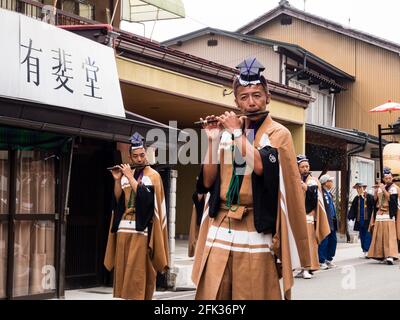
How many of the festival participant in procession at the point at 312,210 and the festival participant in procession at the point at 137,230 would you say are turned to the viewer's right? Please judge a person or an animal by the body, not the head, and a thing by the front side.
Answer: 0

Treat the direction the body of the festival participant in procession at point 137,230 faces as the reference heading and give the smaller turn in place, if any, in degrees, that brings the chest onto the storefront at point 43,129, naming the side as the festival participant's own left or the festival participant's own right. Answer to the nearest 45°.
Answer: approximately 90° to the festival participant's own right

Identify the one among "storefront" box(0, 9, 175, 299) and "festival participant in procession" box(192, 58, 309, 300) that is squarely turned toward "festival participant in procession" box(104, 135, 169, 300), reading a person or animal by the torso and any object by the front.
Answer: the storefront

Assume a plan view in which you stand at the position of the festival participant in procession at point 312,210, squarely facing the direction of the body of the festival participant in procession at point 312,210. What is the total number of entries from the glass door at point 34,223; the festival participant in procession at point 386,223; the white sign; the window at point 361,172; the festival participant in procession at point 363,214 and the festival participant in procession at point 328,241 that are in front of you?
2

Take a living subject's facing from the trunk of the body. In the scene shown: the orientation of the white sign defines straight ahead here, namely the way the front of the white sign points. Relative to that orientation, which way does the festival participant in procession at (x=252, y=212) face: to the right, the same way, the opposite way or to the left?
to the right

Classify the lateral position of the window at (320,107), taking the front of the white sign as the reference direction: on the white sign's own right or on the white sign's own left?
on the white sign's own left

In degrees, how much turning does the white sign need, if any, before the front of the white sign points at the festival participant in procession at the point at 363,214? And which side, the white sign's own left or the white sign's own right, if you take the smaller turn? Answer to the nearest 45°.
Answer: approximately 90° to the white sign's own left

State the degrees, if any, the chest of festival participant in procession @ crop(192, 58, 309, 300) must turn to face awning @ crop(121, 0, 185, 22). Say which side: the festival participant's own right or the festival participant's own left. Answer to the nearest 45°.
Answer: approximately 135° to the festival participant's own right

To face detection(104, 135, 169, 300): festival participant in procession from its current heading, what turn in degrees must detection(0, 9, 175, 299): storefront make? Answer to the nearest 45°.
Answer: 0° — it already faces them

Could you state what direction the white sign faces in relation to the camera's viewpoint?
facing the viewer and to the right of the viewer
